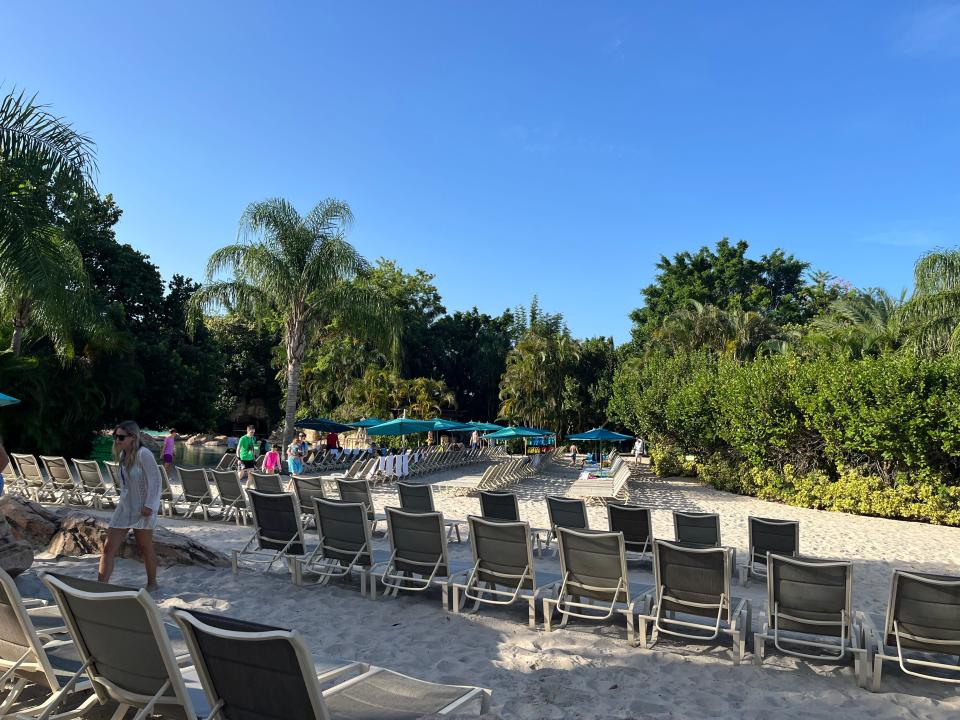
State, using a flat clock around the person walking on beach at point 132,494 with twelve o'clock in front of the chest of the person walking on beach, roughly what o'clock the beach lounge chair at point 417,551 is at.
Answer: The beach lounge chair is roughly at 8 o'clock from the person walking on beach.

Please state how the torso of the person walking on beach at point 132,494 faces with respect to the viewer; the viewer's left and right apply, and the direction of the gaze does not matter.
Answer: facing the viewer and to the left of the viewer

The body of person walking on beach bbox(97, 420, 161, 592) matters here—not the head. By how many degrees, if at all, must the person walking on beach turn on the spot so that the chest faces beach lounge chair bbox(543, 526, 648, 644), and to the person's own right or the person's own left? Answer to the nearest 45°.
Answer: approximately 90° to the person's own left

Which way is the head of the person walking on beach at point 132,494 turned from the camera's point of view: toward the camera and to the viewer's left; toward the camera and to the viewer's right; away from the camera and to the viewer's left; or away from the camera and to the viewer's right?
toward the camera and to the viewer's left
